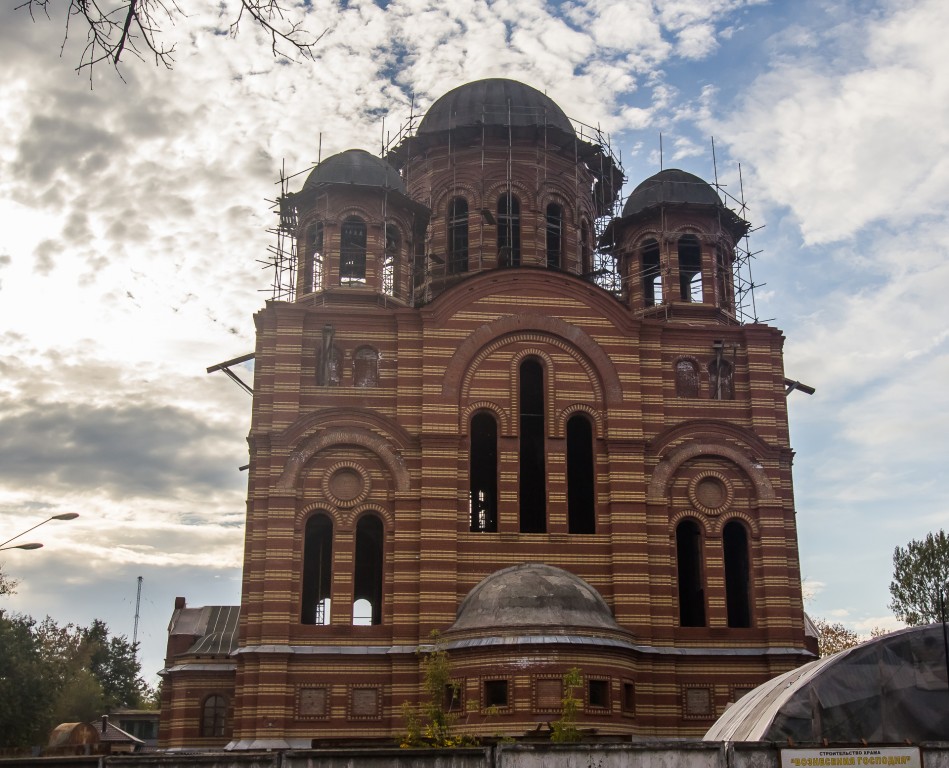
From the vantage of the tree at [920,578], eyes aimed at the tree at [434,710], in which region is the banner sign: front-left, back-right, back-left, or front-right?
front-left

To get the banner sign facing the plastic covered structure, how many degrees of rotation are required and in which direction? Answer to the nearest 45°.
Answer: approximately 180°

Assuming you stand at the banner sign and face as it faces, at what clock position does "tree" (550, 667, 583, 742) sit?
The tree is roughly at 5 o'clock from the banner sign.

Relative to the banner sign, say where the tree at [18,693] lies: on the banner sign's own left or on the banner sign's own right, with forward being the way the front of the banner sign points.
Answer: on the banner sign's own right

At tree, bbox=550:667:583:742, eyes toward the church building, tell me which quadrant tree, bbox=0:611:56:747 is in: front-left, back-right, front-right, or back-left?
front-left

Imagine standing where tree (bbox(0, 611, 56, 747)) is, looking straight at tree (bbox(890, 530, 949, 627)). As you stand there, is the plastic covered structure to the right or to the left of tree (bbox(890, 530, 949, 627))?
right

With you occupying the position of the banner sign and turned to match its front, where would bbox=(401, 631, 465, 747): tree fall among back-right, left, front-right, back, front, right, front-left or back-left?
back-right

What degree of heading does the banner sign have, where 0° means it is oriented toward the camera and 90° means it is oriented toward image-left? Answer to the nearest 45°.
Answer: approximately 0°

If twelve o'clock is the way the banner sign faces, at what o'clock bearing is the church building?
The church building is roughly at 5 o'clock from the banner sign.

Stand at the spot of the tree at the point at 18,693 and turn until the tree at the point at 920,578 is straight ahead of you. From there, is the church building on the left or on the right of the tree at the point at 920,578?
right
